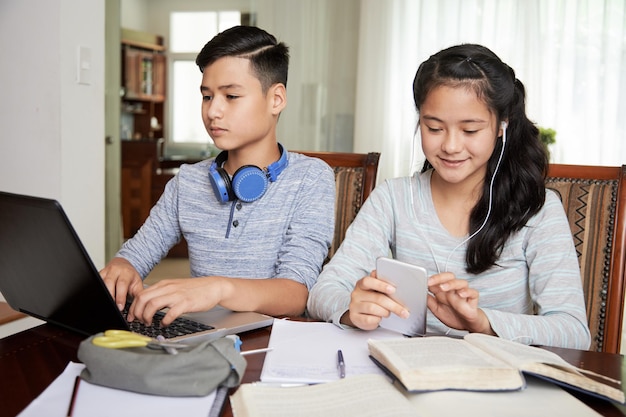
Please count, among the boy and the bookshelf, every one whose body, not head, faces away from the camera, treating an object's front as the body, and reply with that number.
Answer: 0

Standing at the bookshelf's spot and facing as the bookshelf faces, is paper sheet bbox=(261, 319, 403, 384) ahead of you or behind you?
ahead

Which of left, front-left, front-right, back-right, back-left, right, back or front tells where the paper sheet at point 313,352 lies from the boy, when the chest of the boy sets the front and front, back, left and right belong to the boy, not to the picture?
front-left

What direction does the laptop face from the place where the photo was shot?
facing away from the viewer and to the right of the viewer

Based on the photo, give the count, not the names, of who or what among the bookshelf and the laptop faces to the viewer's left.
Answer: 0

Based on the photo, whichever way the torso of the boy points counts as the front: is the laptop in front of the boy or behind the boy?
in front

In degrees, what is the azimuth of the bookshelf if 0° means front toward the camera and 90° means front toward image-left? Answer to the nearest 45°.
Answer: approximately 315°

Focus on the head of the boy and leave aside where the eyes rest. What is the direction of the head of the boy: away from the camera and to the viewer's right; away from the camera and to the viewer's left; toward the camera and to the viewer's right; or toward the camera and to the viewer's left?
toward the camera and to the viewer's left

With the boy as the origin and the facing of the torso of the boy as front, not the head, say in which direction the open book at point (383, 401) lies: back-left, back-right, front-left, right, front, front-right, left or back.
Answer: front-left

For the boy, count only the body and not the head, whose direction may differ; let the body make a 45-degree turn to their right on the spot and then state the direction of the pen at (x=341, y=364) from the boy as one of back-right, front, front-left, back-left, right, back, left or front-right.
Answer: left

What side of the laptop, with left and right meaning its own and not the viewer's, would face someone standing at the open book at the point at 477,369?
right
